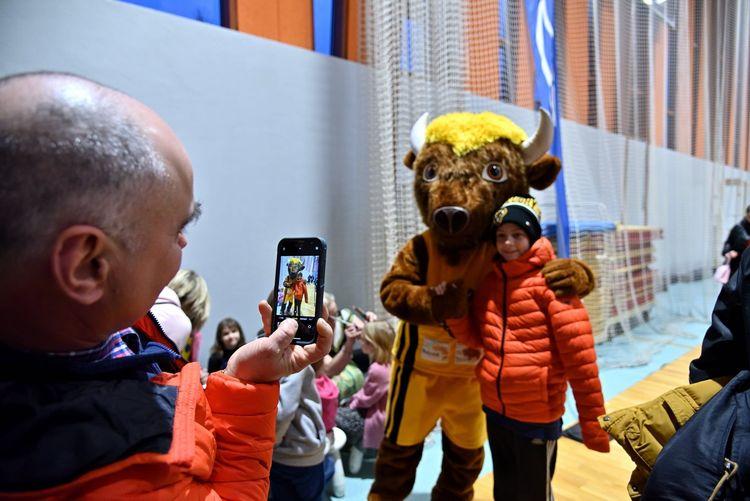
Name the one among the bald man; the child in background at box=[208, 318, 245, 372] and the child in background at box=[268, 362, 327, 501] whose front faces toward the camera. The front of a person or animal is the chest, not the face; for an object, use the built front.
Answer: the child in background at box=[208, 318, 245, 372]

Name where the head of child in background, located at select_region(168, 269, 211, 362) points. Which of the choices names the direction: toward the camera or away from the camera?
away from the camera

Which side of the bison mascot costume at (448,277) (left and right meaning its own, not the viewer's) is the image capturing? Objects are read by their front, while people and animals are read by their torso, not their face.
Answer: front

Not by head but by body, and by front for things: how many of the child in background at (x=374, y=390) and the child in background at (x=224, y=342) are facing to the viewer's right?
0

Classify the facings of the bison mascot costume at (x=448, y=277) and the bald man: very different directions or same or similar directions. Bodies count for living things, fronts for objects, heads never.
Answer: very different directions

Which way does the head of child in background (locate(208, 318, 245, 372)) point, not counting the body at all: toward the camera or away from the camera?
toward the camera

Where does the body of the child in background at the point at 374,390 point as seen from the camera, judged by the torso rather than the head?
to the viewer's left

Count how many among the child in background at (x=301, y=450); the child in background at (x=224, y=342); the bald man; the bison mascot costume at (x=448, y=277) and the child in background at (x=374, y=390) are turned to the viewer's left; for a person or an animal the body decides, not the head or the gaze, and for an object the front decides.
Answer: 1

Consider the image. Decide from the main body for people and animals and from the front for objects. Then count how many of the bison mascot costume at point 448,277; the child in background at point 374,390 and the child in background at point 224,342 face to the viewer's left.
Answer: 1

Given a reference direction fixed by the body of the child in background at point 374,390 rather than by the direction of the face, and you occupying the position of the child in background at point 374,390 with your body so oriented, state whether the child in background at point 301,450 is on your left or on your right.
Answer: on your left

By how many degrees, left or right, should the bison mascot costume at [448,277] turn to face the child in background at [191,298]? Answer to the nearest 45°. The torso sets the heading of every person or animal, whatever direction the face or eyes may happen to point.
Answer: approximately 90° to its right

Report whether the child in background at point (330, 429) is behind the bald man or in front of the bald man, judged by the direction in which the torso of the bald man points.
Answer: in front

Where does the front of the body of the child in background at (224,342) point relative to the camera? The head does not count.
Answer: toward the camera
